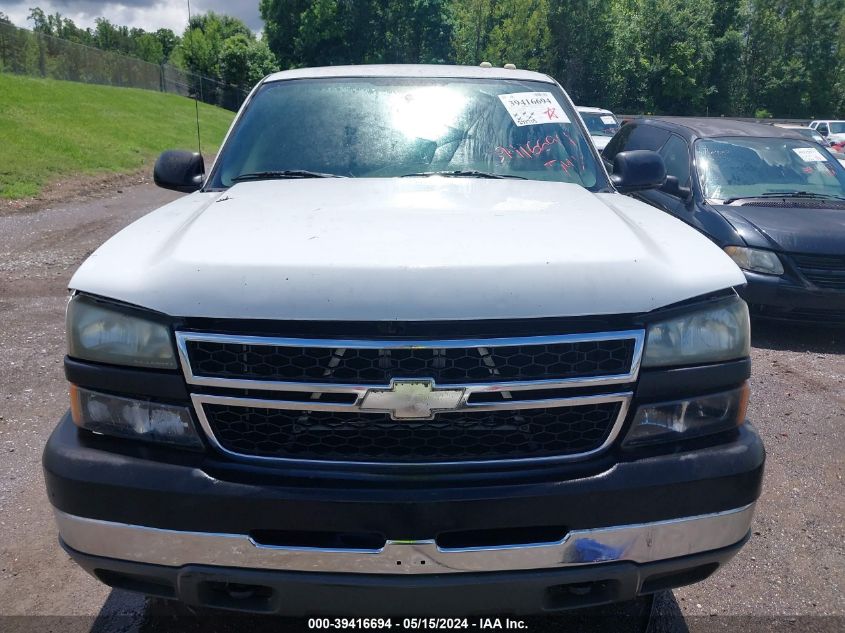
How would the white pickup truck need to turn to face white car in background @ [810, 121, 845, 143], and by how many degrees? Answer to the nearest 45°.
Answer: approximately 135° to its left

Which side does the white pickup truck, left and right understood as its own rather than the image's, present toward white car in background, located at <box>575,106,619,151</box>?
back

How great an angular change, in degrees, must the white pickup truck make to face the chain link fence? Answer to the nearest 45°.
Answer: approximately 135° to its right

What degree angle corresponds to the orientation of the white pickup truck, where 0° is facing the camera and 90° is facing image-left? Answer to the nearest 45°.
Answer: approximately 0°
